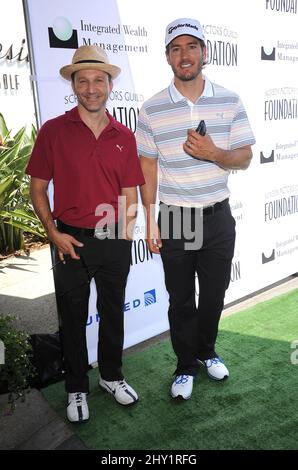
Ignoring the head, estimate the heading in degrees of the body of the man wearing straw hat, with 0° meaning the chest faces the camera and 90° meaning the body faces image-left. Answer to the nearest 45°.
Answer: approximately 0°

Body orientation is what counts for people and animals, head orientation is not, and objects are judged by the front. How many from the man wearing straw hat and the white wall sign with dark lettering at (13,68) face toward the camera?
2

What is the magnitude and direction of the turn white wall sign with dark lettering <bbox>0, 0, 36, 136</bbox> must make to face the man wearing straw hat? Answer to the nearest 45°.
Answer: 0° — it already faces them

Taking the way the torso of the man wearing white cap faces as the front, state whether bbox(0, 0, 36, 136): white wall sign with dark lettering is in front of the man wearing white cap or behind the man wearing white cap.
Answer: behind

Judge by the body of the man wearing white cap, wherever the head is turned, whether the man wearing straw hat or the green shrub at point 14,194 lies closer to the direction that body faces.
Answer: the man wearing straw hat

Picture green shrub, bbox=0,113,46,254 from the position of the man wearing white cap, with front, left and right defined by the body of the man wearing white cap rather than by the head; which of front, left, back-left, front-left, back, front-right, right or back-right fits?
back-right

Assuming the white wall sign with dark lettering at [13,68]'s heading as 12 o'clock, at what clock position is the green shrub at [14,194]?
The green shrub is roughly at 12 o'clock from the white wall sign with dark lettering.

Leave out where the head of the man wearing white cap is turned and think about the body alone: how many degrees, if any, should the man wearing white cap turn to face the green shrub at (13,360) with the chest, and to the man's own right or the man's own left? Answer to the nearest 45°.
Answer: approximately 90° to the man's own right

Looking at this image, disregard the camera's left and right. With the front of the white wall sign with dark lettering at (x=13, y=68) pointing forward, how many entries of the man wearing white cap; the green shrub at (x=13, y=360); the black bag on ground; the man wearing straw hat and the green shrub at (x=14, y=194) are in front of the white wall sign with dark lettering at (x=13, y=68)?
5

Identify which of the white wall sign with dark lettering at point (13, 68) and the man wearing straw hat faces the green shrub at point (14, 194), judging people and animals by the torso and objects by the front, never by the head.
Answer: the white wall sign with dark lettering

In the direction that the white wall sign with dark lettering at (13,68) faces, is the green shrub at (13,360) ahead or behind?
ahead
